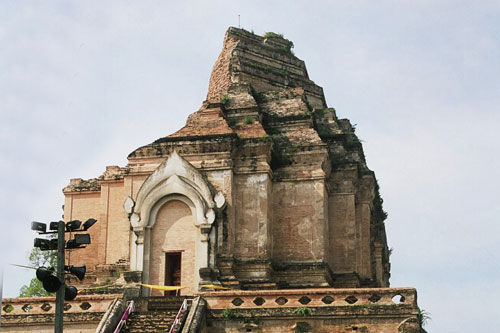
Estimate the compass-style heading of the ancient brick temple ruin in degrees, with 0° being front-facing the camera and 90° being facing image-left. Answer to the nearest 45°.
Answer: approximately 45°

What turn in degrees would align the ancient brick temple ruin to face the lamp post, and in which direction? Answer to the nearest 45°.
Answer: approximately 45° to its left
